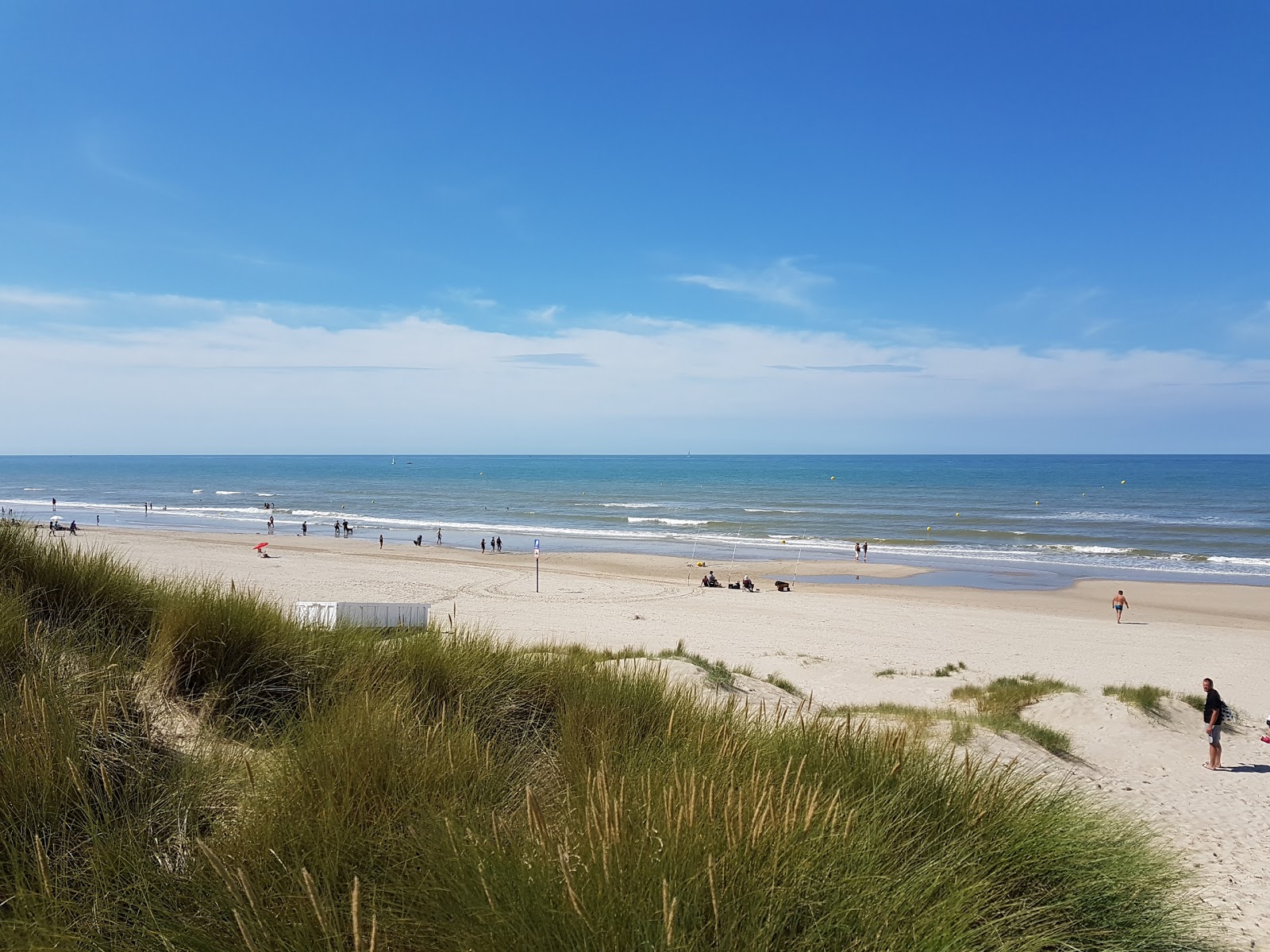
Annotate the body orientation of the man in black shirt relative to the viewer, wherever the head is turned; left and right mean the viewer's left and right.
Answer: facing to the left of the viewer

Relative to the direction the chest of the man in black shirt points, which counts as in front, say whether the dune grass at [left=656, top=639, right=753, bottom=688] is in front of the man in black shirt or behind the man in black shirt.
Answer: in front
